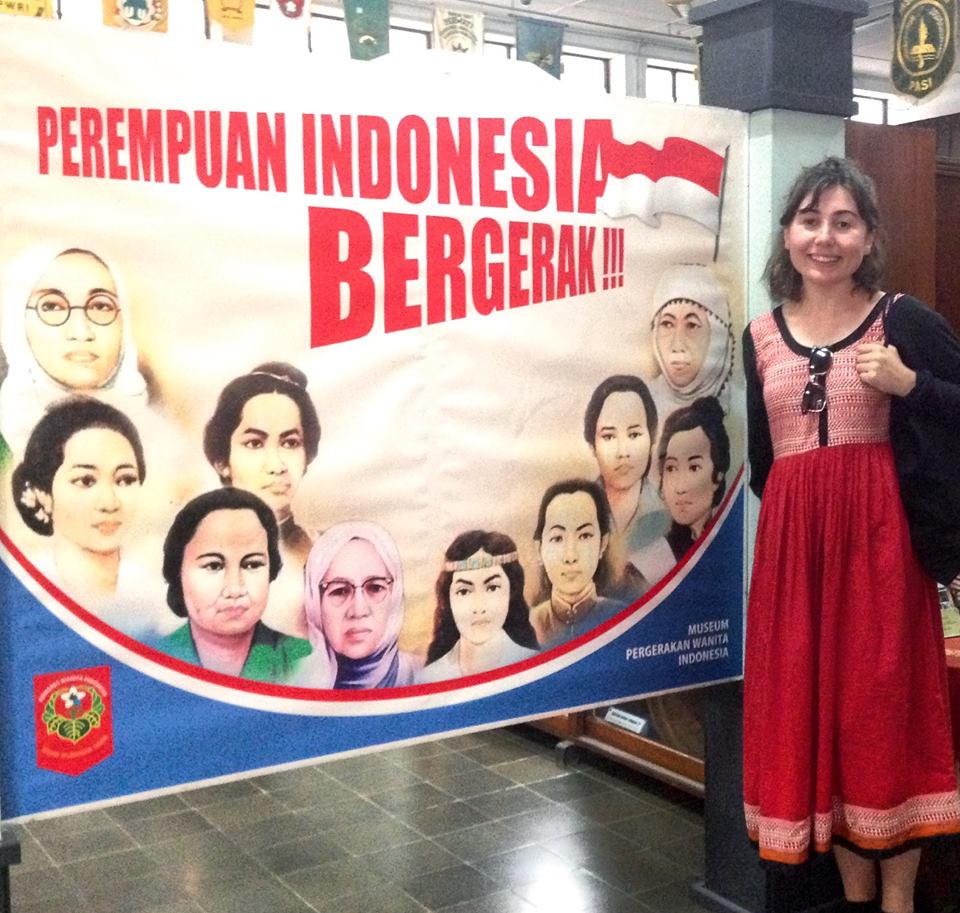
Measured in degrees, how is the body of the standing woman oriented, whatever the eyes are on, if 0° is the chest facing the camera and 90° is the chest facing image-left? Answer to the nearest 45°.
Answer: approximately 0°

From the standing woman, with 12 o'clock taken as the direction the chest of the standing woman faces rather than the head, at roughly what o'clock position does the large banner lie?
The large banner is roughly at 2 o'clock from the standing woman.
